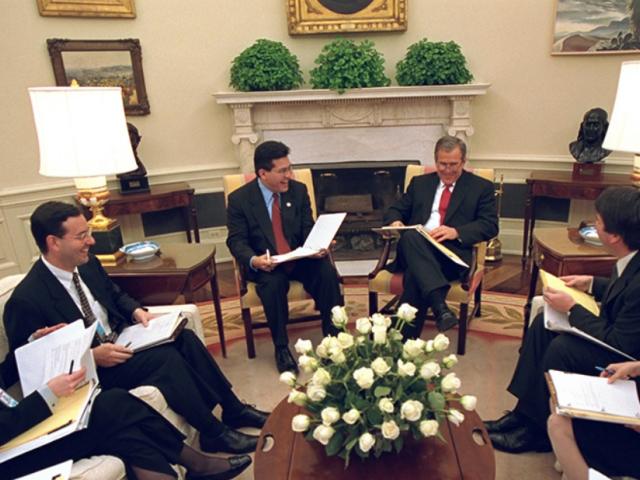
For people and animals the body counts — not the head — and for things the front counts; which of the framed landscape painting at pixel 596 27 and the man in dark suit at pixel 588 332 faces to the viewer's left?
the man in dark suit

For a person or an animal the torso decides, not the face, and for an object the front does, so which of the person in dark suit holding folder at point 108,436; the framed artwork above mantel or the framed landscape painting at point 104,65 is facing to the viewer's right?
the person in dark suit holding folder

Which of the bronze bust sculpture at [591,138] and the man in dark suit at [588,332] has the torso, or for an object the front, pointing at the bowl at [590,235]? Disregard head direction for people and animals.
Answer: the bronze bust sculpture

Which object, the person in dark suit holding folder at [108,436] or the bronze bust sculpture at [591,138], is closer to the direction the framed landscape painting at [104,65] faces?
the person in dark suit holding folder

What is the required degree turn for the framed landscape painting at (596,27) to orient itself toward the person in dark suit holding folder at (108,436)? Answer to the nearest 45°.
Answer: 0° — it already faces them

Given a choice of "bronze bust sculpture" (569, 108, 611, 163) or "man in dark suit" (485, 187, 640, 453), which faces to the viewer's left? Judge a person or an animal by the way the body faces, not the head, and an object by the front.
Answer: the man in dark suit

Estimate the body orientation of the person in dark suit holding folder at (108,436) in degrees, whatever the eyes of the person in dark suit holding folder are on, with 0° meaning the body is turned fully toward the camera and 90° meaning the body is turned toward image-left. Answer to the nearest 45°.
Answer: approximately 270°

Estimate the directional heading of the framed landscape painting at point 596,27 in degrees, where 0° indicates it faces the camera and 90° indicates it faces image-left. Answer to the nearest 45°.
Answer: approximately 0°

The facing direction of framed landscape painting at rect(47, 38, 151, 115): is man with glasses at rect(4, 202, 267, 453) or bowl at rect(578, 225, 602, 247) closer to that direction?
the man with glasses
